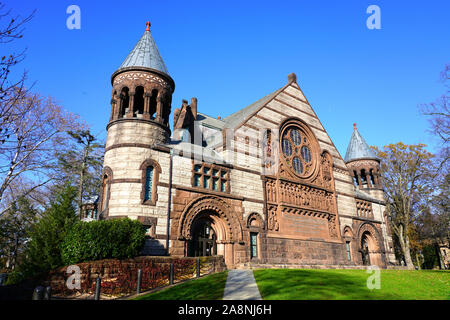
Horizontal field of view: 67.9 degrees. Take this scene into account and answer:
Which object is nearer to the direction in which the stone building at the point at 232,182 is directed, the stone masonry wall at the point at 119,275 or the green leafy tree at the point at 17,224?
the stone masonry wall

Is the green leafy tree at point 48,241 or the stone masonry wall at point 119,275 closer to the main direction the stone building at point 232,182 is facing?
the stone masonry wall

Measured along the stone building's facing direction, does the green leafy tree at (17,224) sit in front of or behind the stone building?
behind

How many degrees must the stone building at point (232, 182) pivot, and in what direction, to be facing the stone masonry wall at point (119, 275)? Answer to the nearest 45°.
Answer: approximately 90° to its right

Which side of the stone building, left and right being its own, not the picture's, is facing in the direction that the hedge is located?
right

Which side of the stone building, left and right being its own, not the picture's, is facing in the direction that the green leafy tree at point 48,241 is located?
right

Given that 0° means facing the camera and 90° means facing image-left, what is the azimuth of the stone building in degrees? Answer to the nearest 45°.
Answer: approximately 315°
